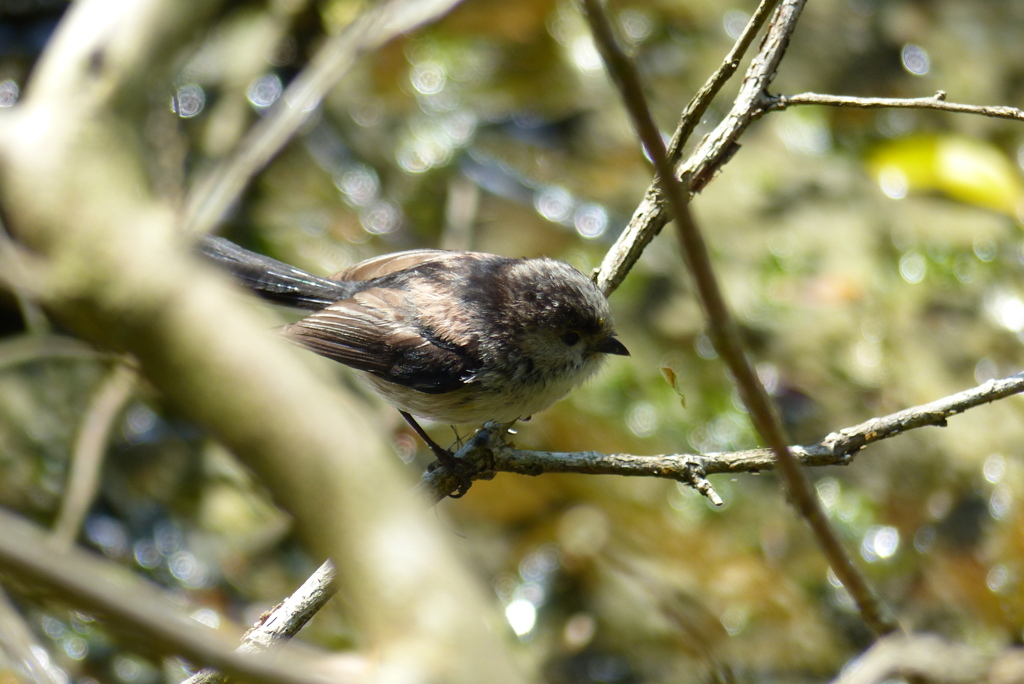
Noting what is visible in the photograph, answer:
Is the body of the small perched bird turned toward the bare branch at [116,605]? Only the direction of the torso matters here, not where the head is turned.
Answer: no

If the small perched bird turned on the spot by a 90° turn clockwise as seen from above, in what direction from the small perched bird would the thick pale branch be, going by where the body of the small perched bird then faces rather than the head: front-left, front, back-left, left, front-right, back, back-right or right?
front

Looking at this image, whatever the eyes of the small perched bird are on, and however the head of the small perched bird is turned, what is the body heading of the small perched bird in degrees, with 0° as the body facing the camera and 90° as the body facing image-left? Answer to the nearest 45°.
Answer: approximately 270°

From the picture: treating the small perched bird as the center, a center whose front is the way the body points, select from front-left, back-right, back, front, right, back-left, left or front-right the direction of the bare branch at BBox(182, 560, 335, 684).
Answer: right
